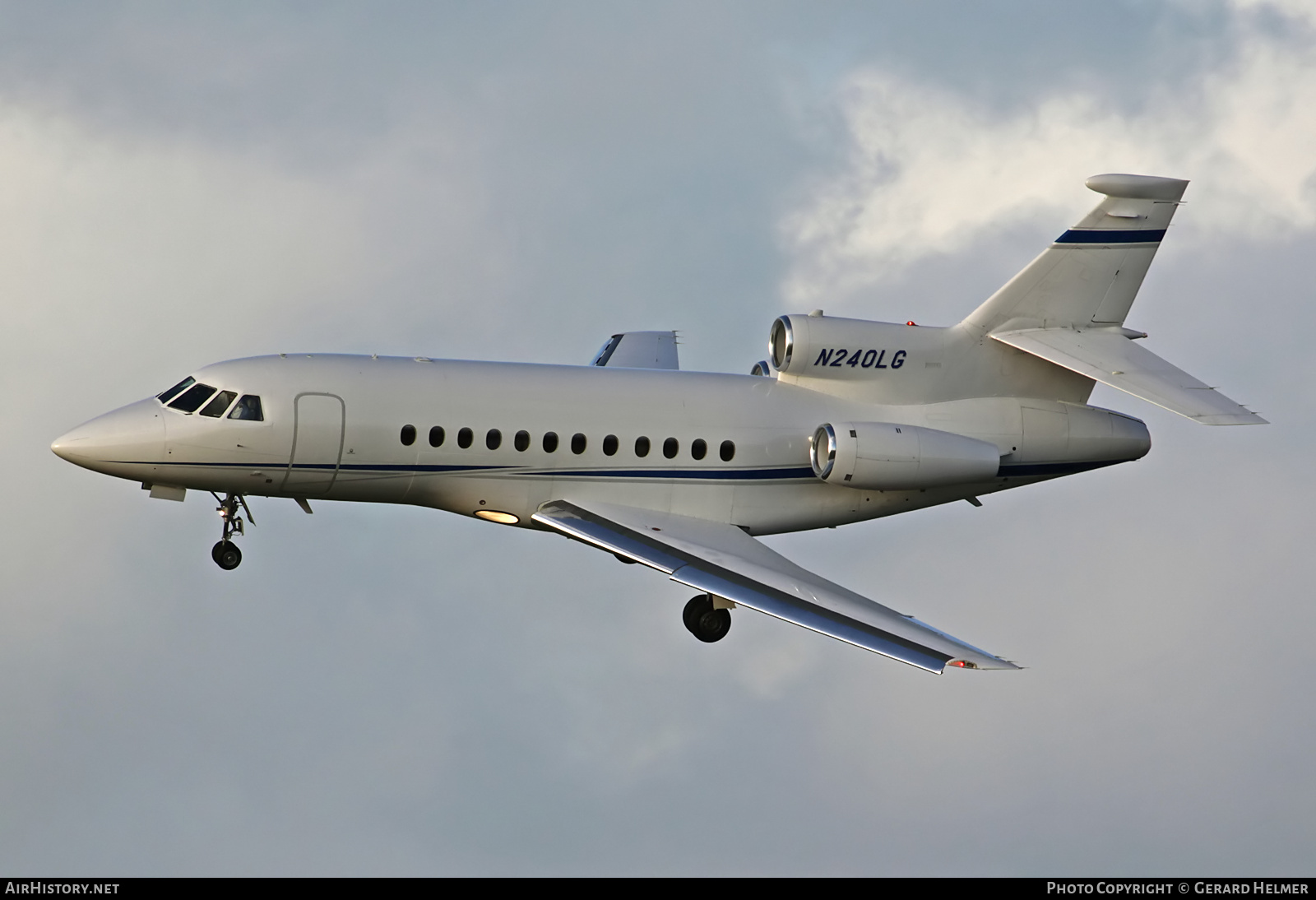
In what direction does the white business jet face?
to the viewer's left
